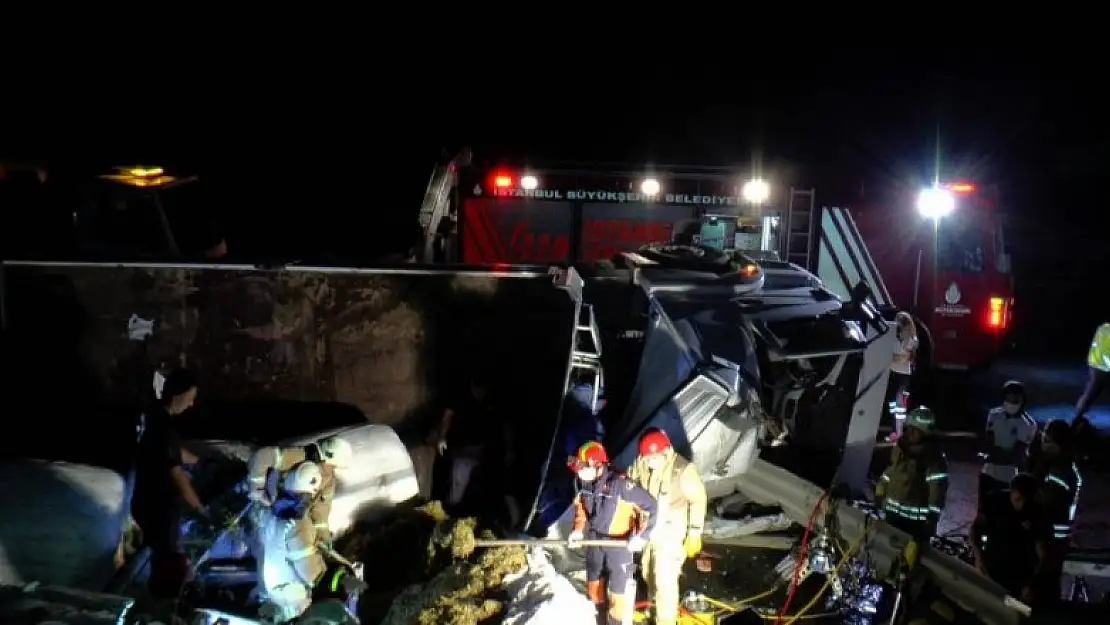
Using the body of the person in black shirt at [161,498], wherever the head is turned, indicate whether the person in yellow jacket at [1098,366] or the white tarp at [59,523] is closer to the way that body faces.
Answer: the person in yellow jacket

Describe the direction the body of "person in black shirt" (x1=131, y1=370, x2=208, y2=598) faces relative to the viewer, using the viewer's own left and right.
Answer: facing to the right of the viewer

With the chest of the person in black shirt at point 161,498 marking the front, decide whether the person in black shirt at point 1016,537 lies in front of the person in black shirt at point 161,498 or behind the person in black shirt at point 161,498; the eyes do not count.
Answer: in front

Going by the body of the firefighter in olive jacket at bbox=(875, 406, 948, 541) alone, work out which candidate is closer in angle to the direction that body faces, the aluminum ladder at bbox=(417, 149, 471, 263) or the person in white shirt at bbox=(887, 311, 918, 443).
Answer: the aluminum ladder

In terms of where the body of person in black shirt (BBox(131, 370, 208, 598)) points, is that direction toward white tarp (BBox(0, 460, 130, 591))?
no

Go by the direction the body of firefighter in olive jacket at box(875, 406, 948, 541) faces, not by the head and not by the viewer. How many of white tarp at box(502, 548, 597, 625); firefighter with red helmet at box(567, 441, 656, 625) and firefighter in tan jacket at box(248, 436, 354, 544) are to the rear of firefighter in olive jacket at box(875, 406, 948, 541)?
0

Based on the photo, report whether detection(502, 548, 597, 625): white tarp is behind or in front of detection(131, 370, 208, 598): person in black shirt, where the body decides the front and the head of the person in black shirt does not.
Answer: in front

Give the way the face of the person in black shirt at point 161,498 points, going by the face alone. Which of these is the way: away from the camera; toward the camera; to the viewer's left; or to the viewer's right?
to the viewer's right

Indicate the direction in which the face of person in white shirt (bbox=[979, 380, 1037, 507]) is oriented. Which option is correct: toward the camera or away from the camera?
toward the camera

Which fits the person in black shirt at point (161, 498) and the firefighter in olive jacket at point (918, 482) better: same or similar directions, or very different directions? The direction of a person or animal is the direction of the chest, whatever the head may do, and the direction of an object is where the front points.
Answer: very different directions

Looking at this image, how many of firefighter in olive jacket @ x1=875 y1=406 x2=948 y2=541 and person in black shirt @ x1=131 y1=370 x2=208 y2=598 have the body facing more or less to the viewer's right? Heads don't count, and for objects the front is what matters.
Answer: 1

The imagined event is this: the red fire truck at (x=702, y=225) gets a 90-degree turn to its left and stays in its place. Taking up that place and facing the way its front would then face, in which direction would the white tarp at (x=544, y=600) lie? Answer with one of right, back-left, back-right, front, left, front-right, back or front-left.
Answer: back

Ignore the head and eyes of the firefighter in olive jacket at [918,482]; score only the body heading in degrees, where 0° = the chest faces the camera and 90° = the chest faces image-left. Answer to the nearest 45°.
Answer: approximately 45°
